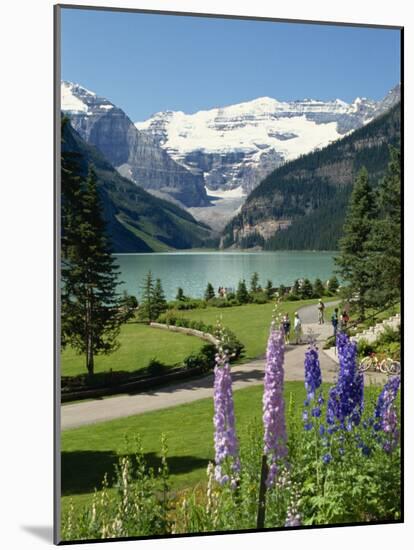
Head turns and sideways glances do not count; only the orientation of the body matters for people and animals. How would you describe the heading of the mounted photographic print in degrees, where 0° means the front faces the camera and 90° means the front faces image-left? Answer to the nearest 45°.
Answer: approximately 315°
